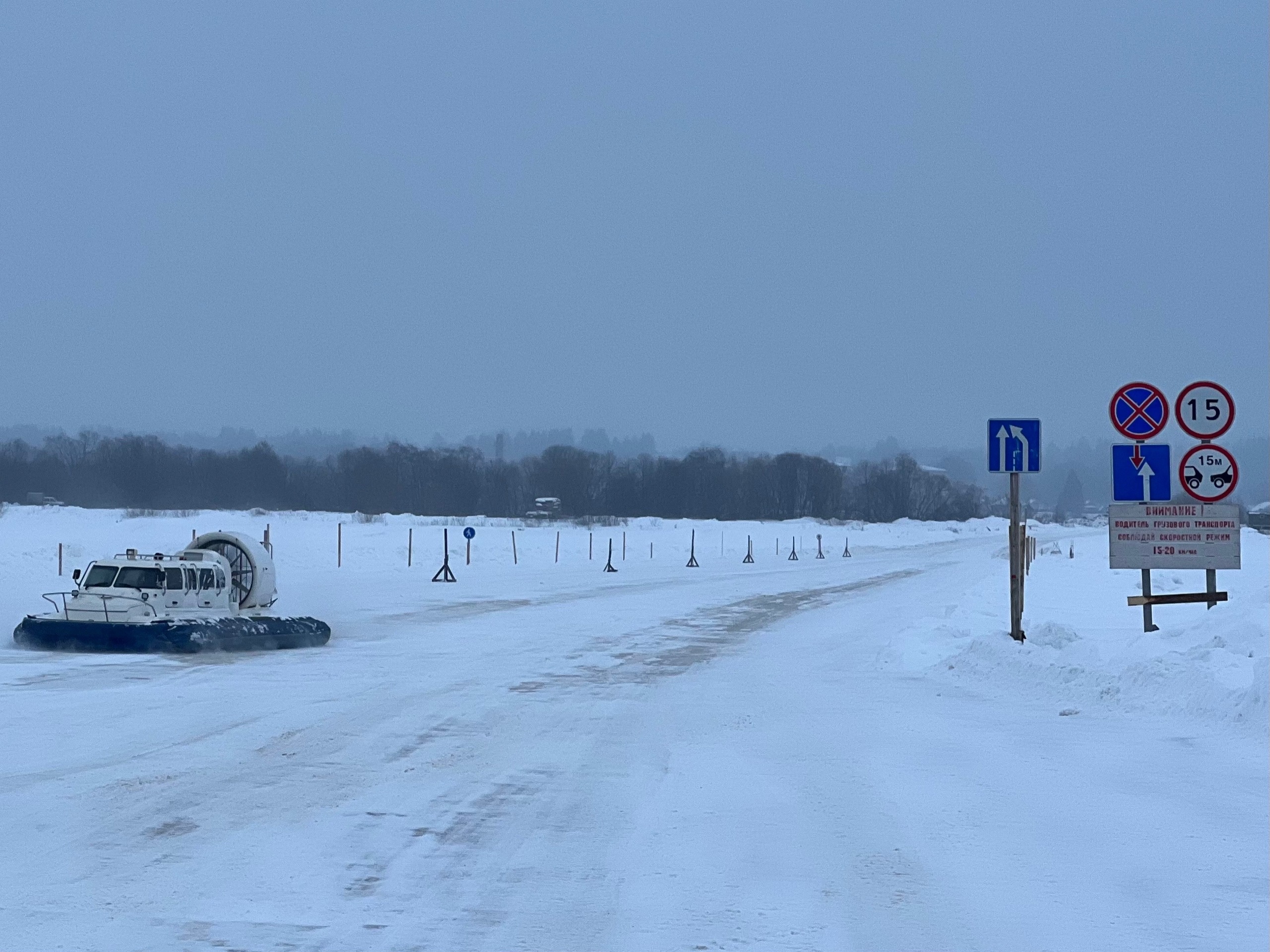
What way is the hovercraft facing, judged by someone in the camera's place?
facing the viewer and to the left of the viewer

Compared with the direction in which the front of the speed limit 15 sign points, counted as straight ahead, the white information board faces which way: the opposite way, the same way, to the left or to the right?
the same way

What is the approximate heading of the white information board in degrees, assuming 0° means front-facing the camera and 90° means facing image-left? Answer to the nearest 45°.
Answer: approximately 0°

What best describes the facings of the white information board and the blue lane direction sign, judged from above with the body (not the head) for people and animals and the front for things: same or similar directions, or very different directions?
same or similar directions

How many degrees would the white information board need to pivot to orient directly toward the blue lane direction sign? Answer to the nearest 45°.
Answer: approximately 90° to its right

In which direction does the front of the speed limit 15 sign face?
toward the camera

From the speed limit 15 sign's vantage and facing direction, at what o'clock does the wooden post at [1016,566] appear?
The wooden post is roughly at 2 o'clock from the speed limit 15 sign.

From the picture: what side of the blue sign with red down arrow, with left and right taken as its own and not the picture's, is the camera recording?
front

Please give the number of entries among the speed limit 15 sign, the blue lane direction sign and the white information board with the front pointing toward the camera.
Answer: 3
